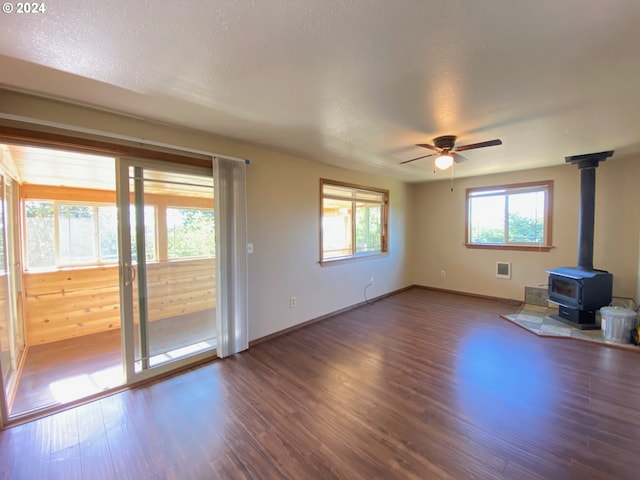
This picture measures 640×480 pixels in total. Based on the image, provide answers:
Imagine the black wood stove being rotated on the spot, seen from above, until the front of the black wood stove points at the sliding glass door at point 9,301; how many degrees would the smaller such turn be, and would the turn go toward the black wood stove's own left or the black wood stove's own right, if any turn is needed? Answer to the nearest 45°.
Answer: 0° — it already faces it

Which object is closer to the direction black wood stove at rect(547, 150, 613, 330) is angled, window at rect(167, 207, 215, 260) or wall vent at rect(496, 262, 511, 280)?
the window

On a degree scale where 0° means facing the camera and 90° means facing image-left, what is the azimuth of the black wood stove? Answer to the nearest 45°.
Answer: approximately 45°

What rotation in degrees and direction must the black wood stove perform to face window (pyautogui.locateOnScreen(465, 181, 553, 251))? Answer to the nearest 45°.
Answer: approximately 90° to its right

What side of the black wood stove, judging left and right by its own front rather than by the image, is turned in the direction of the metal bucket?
left

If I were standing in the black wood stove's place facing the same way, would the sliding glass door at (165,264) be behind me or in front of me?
in front

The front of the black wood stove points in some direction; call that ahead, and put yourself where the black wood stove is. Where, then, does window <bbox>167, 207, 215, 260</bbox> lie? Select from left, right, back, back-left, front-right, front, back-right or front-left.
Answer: front

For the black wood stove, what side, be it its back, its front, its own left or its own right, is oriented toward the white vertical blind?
front

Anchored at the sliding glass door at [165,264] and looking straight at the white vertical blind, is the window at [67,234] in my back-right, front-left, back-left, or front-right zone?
back-left

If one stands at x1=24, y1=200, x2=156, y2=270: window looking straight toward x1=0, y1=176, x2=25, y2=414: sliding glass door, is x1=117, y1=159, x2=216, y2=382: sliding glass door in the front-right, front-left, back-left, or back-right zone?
front-left

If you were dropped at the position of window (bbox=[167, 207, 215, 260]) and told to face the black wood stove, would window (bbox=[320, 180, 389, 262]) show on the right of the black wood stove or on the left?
left

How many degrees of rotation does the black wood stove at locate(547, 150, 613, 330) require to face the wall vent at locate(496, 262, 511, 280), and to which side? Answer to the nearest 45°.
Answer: approximately 90° to its right

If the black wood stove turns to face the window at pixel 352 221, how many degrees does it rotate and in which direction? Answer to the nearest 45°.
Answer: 0° — it already faces it
